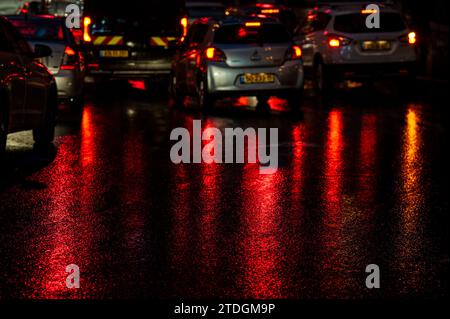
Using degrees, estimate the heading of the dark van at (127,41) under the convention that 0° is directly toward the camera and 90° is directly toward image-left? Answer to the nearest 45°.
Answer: approximately 180°

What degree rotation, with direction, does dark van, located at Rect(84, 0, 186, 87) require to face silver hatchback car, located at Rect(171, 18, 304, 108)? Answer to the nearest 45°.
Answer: approximately 135° to its right

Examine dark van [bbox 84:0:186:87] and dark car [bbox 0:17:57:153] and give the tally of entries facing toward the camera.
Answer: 0

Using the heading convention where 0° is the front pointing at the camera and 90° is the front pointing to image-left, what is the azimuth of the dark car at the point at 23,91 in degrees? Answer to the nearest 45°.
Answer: approximately 225°

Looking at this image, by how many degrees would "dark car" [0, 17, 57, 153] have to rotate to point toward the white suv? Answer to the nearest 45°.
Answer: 0° — it already faces it

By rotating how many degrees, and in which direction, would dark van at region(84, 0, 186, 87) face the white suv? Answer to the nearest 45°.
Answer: approximately 90° to its right

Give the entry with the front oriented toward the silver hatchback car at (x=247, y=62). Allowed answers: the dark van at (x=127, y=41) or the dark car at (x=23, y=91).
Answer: the dark car at (x=23, y=91)

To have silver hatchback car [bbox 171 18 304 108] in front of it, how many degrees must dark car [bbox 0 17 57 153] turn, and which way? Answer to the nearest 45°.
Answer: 0° — it already faces it
